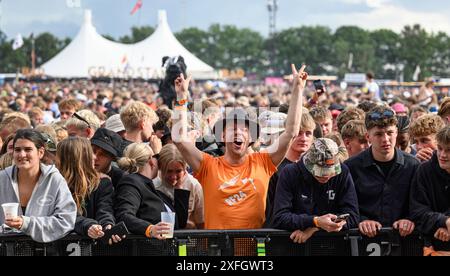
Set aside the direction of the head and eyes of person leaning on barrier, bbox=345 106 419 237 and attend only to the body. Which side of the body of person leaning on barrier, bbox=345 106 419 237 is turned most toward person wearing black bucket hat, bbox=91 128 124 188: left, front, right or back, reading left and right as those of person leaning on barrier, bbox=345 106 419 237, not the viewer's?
right

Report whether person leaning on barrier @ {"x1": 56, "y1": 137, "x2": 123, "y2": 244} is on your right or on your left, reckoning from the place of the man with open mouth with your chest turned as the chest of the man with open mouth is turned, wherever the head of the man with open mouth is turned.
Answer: on your right

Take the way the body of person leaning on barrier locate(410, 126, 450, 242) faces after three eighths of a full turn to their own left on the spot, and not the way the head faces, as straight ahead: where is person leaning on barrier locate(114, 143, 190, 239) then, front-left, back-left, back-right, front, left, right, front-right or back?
left

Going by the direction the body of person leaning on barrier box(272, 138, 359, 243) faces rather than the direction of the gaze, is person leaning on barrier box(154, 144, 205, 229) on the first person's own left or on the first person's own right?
on the first person's own right
